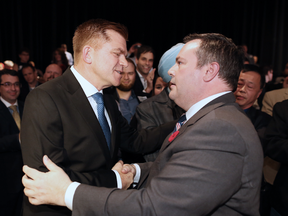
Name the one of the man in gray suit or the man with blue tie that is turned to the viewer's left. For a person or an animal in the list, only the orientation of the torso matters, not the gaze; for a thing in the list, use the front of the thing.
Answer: the man in gray suit

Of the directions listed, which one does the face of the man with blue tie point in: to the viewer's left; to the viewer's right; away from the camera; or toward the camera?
to the viewer's right

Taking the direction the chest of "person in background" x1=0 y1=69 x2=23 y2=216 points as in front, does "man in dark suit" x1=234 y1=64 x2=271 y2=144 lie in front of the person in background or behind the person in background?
in front

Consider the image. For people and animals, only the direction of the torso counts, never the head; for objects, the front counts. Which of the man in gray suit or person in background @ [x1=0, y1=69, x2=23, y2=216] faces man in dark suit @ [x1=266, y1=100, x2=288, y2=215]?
the person in background

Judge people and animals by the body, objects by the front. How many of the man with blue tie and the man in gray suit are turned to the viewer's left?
1

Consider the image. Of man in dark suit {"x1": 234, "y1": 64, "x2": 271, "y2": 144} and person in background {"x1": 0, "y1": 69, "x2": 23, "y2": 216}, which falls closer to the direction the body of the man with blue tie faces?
the man in dark suit

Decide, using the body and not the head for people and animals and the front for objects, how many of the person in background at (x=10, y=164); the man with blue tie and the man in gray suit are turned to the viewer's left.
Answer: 1

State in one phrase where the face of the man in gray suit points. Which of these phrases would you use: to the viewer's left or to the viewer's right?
to the viewer's left

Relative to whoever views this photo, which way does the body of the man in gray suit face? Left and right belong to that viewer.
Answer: facing to the left of the viewer

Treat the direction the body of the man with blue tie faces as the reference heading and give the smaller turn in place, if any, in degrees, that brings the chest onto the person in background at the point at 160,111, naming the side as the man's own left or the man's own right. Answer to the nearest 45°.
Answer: approximately 90° to the man's own left
